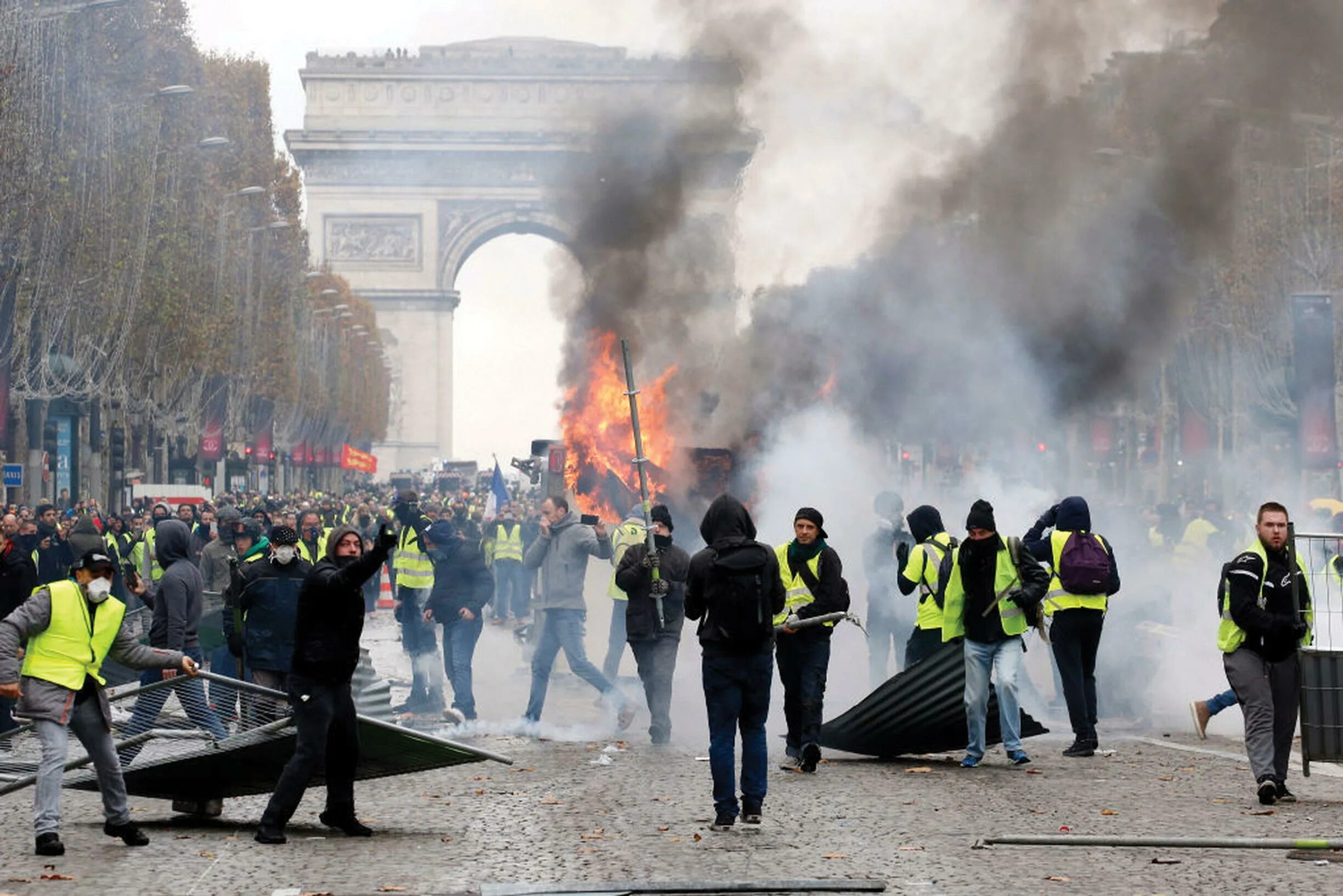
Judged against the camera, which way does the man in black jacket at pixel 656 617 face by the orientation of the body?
toward the camera

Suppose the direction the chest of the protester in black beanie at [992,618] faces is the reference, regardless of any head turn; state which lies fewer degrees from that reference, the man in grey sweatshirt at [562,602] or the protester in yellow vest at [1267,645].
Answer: the protester in yellow vest

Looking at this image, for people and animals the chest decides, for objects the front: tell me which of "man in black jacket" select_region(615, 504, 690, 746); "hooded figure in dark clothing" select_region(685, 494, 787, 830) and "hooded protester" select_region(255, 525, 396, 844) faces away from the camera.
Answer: the hooded figure in dark clothing

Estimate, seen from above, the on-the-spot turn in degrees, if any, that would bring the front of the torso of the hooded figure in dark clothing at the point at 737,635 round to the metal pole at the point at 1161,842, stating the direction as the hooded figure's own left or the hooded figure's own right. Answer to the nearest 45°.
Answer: approximately 135° to the hooded figure's own right

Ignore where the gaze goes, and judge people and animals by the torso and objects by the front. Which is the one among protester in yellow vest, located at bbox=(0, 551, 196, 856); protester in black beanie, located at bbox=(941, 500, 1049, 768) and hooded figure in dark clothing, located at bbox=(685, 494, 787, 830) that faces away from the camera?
the hooded figure in dark clothing

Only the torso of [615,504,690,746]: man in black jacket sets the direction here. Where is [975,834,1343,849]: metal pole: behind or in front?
in front

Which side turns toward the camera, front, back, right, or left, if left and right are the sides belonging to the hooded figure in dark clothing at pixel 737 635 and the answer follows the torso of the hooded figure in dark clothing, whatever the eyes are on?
back

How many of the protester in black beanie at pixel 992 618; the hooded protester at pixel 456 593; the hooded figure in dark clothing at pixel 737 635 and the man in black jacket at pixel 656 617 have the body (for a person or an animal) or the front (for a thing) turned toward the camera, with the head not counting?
2

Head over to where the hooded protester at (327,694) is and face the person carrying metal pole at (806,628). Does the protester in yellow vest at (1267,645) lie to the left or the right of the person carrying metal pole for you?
right
